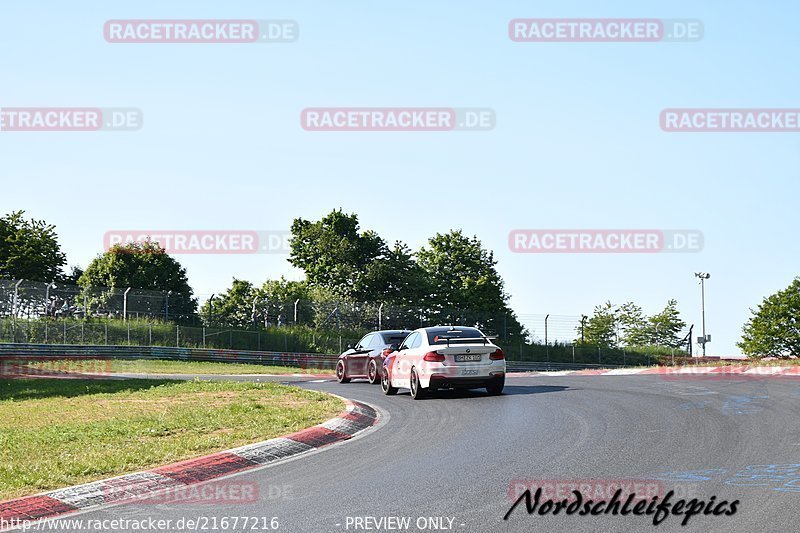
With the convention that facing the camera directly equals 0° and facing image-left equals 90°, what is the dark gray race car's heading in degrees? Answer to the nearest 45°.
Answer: approximately 135°

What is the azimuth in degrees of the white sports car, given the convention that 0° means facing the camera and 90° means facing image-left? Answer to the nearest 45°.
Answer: approximately 135°

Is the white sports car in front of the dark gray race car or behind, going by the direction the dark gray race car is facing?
behind

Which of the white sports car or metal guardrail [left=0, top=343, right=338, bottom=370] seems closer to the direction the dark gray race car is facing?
the metal guardrail
